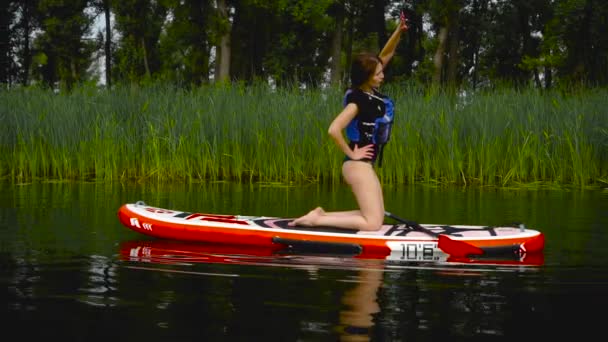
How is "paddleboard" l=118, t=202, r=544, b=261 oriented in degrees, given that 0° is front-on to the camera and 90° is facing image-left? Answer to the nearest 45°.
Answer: approximately 90°

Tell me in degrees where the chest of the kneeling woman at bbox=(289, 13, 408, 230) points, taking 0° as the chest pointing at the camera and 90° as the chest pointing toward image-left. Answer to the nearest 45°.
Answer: approximately 270°

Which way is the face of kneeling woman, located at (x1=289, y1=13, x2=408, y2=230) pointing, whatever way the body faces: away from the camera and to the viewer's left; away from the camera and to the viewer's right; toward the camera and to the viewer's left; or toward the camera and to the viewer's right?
toward the camera and to the viewer's right

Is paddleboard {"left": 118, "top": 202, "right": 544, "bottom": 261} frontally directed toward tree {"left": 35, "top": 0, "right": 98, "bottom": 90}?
no

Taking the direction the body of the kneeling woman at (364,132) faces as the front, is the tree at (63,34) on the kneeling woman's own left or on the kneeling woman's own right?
on the kneeling woman's own left
